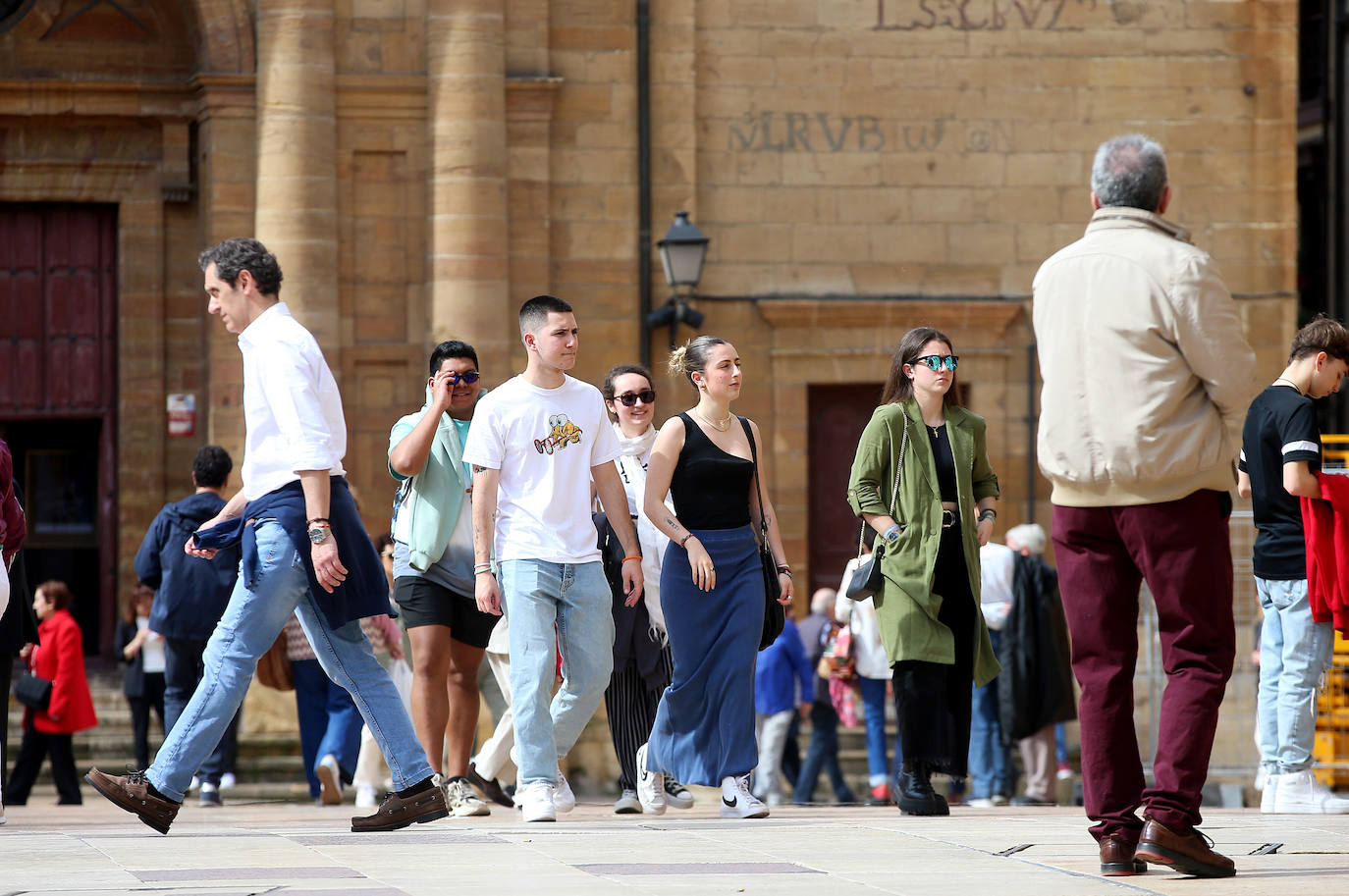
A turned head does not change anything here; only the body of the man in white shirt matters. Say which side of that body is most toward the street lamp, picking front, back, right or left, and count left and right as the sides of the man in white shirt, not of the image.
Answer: right

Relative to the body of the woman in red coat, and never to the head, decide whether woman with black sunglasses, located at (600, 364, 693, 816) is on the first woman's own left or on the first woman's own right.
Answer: on the first woman's own left

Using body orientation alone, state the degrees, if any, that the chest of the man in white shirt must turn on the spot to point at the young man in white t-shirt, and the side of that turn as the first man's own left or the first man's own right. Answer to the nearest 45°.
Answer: approximately 135° to the first man's own right

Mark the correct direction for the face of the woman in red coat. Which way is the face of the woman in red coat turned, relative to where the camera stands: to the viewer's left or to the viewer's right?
to the viewer's left

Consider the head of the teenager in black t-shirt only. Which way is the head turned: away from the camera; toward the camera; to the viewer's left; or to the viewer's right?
to the viewer's right

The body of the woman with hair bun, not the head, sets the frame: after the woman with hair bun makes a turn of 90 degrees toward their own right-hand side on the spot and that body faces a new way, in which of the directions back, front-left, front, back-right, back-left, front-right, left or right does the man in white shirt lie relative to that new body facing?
front

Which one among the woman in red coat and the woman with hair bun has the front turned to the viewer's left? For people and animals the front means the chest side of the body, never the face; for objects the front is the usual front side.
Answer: the woman in red coat

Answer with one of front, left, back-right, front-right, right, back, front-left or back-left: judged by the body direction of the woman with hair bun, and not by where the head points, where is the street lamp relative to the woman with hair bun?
back-left

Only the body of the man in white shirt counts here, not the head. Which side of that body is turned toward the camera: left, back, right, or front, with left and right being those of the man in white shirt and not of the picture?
left

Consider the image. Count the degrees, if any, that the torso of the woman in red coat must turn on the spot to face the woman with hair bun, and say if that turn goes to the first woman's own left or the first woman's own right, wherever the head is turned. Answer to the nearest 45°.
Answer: approximately 135° to the first woman's own left

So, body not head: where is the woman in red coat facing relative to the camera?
to the viewer's left

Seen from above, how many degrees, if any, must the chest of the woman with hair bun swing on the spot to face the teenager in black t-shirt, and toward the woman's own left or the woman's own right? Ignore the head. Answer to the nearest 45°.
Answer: approximately 45° to the woman's own left
